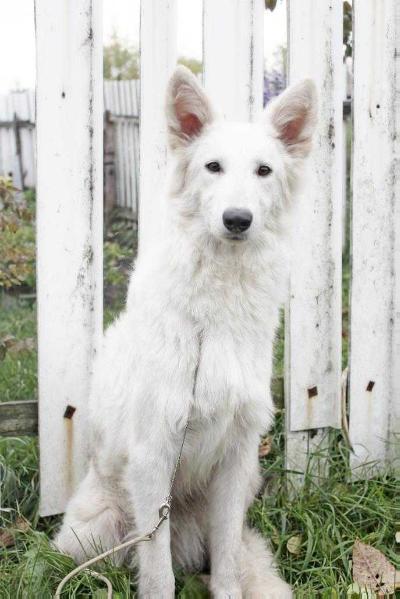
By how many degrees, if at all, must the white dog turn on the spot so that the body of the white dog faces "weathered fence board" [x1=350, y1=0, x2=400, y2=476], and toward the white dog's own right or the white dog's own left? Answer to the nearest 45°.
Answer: approximately 135° to the white dog's own left

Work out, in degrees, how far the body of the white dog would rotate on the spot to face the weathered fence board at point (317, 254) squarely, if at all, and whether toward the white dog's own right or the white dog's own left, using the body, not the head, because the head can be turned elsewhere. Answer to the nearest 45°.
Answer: approximately 135° to the white dog's own left

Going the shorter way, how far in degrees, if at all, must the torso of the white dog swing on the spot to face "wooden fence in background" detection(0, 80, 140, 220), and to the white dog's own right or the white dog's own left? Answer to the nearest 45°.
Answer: approximately 180°

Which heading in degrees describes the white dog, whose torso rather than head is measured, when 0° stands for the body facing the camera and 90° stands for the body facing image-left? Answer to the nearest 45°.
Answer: approximately 0°

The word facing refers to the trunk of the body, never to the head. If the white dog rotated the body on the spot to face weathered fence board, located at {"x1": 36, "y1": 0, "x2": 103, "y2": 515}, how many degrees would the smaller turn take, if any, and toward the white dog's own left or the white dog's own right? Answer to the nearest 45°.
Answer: approximately 135° to the white dog's own right
